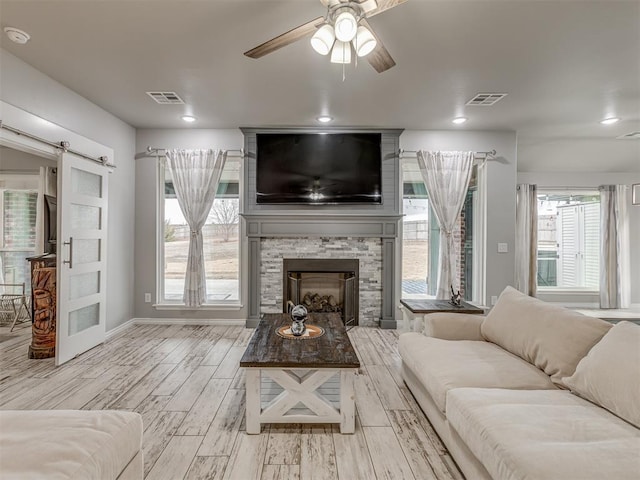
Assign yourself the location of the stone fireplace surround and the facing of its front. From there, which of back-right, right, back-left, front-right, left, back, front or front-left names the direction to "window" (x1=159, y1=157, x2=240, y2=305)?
right

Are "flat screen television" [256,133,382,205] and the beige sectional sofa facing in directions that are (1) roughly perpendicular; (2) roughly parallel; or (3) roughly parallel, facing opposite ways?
roughly perpendicular

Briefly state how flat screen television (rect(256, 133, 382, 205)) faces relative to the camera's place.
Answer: facing the viewer

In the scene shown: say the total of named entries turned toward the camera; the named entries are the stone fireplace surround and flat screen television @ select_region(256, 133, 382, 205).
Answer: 2

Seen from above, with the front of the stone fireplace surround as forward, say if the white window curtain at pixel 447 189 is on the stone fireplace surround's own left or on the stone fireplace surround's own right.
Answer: on the stone fireplace surround's own left

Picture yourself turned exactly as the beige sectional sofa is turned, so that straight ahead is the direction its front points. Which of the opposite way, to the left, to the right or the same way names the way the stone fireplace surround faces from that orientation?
to the left

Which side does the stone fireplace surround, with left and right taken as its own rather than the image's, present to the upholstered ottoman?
front

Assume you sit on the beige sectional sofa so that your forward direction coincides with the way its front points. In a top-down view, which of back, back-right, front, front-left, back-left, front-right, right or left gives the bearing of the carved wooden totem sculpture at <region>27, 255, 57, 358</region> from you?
front-right

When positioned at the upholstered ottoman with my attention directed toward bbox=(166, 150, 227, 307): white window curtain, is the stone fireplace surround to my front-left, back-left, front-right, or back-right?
front-right

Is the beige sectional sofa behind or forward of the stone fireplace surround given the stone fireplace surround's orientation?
forward

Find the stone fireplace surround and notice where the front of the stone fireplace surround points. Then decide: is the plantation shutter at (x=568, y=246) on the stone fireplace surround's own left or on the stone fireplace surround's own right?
on the stone fireplace surround's own left

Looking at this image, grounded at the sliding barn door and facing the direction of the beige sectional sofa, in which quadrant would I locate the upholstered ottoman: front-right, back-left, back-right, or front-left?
front-right

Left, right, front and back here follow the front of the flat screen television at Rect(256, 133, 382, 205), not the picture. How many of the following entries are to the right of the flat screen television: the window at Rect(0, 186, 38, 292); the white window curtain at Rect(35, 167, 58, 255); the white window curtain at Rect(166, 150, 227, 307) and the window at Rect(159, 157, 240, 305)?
4

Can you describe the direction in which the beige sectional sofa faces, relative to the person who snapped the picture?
facing the viewer and to the left of the viewer

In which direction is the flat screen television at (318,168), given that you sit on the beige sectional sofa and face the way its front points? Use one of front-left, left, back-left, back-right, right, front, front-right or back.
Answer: right

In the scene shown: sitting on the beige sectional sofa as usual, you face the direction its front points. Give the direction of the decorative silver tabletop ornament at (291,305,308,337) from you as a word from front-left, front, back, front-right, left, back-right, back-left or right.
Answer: front-right

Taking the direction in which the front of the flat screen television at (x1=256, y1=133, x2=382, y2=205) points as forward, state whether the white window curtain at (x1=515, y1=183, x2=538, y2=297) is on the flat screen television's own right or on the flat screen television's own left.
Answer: on the flat screen television's own left

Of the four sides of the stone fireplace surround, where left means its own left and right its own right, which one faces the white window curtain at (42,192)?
right
